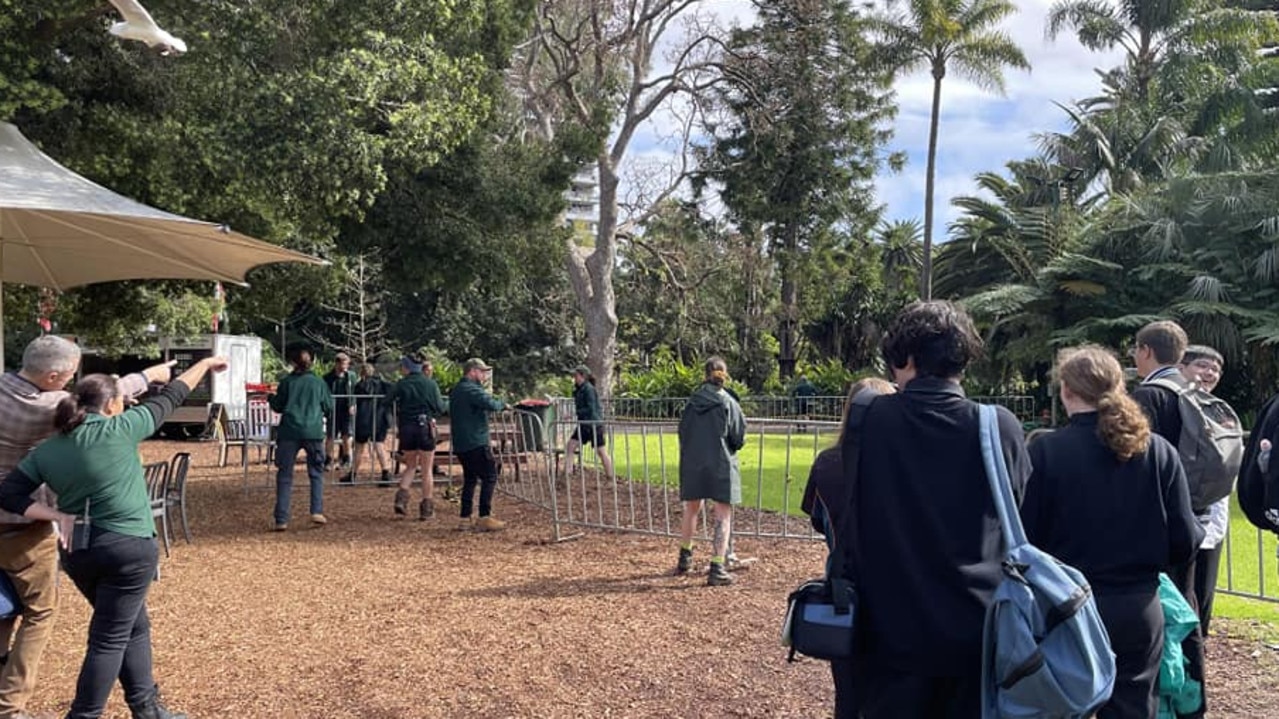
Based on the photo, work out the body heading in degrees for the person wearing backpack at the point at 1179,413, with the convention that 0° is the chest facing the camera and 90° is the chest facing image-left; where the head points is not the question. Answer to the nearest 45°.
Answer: approximately 135°

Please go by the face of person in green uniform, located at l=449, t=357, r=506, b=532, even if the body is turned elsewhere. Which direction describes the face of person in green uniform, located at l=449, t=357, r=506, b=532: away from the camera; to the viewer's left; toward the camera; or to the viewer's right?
to the viewer's right

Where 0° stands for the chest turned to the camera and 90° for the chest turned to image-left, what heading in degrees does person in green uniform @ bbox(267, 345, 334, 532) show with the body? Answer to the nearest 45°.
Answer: approximately 180°

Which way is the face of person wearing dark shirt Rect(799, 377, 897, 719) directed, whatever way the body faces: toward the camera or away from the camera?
away from the camera

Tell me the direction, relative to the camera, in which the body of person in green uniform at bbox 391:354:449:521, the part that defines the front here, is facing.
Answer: away from the camera

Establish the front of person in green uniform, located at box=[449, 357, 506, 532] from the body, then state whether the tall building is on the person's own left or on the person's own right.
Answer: on the person's own left

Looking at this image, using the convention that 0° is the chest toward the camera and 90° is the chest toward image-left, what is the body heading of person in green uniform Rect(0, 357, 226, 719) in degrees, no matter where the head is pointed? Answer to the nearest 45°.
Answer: approximately 225°

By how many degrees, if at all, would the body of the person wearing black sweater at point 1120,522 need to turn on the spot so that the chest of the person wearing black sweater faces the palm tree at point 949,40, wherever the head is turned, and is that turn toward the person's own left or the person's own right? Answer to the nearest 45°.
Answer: approximately 45° to the person's own right

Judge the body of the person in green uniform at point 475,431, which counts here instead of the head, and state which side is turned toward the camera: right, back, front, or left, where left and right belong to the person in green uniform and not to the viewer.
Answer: right

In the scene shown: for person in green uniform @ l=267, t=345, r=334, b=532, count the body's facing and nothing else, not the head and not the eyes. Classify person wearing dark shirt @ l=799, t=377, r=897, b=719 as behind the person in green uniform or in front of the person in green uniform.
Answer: behind

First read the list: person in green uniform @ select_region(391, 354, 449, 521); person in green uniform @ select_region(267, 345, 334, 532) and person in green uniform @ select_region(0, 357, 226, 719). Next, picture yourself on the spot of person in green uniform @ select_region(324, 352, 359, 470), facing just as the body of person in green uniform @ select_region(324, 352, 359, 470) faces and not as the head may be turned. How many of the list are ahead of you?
3
